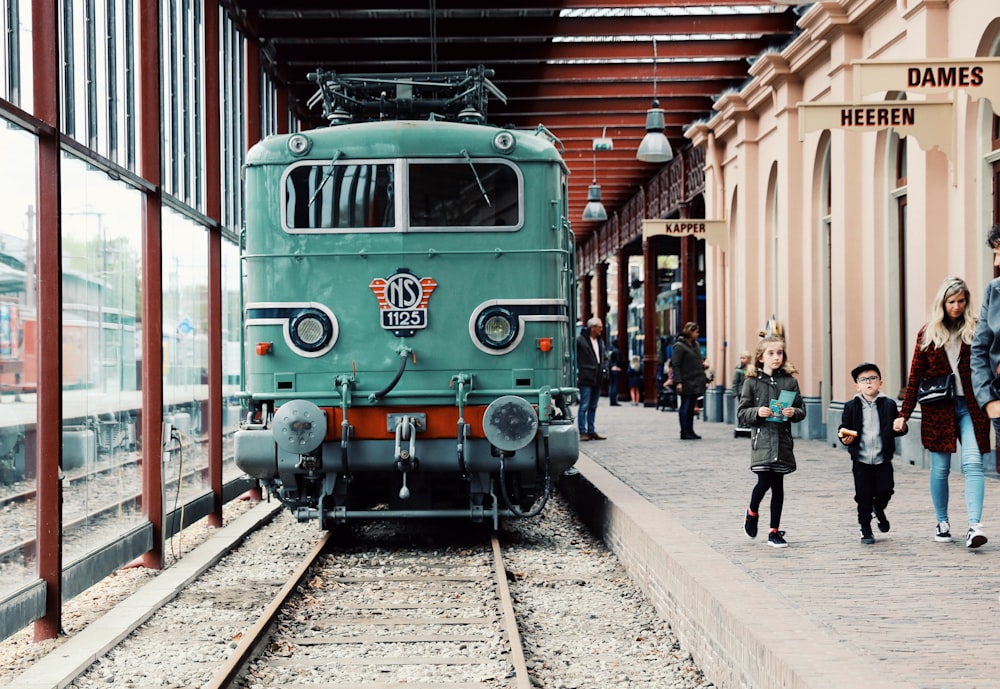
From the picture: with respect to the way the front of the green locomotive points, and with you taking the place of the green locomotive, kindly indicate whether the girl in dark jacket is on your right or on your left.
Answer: on your left

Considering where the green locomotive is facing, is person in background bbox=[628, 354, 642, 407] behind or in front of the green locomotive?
behind

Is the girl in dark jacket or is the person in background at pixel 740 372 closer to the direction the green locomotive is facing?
the girl in dark jacket

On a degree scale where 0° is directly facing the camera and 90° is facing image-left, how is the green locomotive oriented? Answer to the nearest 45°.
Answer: approximately 0°

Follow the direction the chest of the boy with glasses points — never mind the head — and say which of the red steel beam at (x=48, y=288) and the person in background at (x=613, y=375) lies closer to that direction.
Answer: the red steel beam

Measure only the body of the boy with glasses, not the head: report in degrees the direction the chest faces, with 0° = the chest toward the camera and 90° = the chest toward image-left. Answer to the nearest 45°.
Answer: approximately 0°

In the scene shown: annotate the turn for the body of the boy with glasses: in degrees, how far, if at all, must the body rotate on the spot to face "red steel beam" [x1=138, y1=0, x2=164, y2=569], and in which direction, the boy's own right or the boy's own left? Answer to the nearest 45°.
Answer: approximately 90° to the boy's own right

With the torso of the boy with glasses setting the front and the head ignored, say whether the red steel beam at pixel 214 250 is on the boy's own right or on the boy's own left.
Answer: on the boy's own right

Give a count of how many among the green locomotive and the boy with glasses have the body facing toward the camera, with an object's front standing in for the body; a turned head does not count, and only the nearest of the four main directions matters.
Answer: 2
